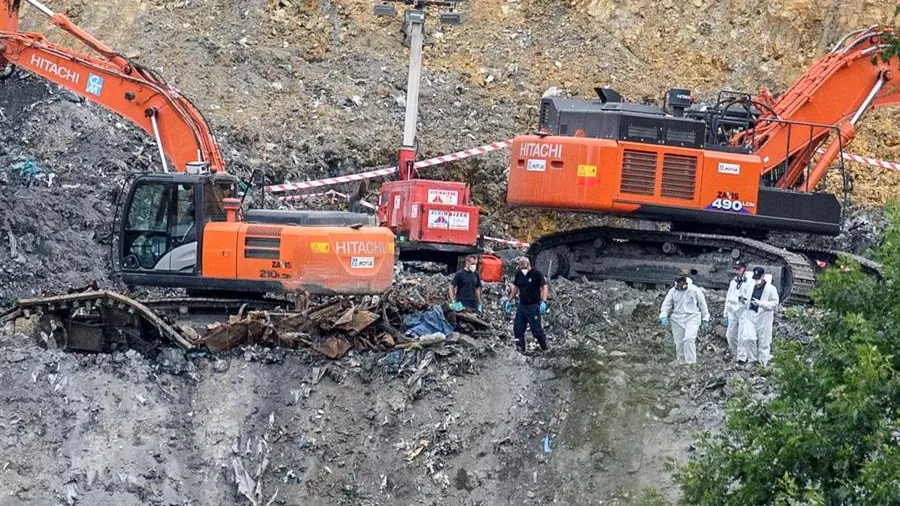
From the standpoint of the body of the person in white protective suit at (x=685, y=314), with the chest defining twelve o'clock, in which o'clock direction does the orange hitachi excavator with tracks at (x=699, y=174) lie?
The orange hitachi excavator with tracks is roughly at 6 o'clock from the person in white protective suit.

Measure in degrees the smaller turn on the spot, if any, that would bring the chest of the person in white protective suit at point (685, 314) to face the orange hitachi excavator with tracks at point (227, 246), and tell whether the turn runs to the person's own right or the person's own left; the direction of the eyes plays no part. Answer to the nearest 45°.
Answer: approximately 90° to the person's own right

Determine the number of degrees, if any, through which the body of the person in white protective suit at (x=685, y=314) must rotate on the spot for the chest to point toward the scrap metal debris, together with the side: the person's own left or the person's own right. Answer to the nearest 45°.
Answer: approximately 90° to the person's own right

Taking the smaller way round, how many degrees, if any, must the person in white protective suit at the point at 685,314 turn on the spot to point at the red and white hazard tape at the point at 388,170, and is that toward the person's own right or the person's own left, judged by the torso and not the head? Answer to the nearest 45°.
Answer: approximately 135° to the person's own right

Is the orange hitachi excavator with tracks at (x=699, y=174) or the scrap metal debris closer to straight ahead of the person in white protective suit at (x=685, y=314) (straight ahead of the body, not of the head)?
the scrap metal debris

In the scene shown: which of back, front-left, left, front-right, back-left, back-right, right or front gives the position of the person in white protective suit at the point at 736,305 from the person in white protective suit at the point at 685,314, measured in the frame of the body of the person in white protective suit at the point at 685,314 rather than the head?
back-left

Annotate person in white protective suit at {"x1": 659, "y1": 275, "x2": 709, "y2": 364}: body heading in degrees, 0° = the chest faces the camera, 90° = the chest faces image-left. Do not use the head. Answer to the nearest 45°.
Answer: approximately 0°
